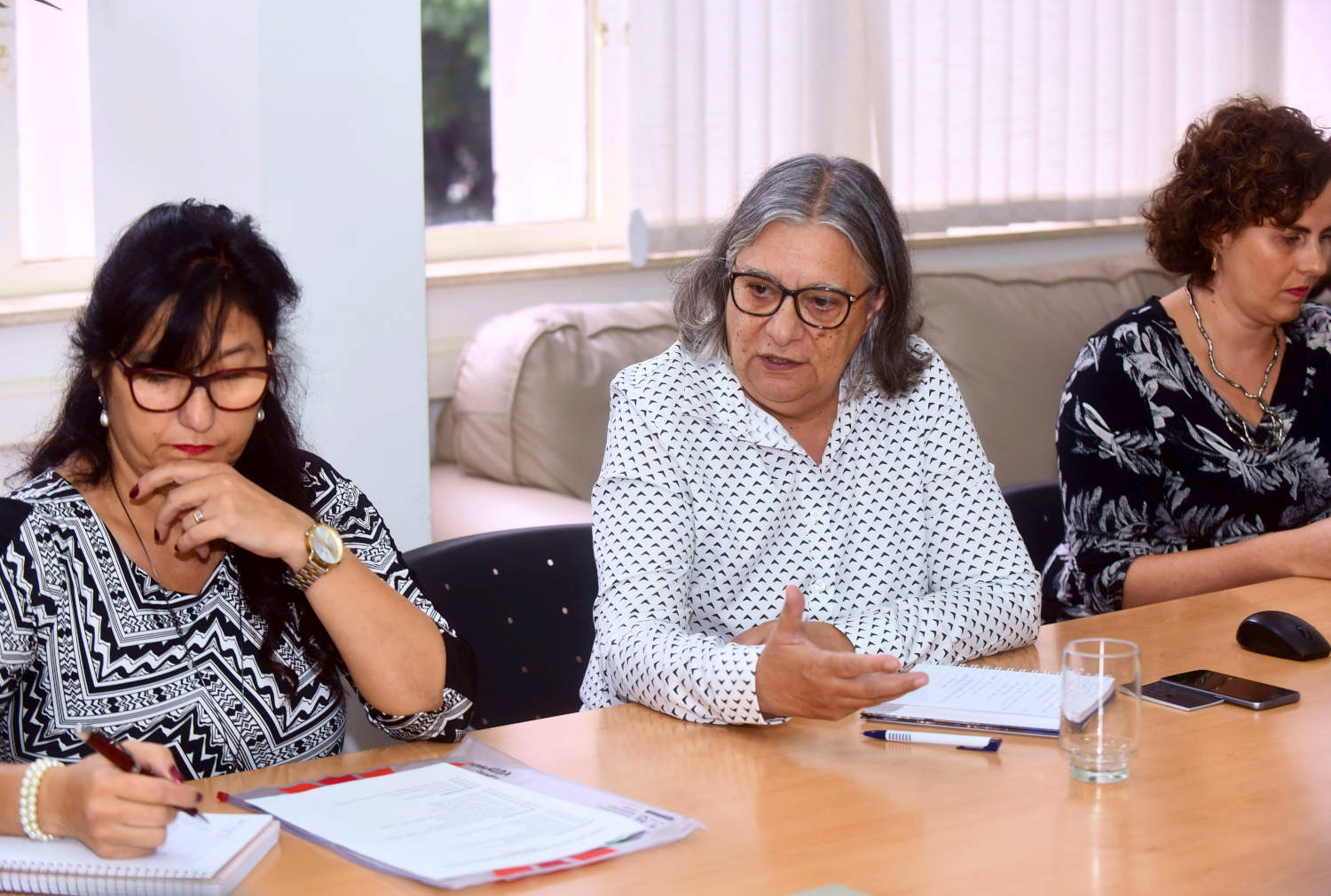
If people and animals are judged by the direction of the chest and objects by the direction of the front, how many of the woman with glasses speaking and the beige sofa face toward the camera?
2

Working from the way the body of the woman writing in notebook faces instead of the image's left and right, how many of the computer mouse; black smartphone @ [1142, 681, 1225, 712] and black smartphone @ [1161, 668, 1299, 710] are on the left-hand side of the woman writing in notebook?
3

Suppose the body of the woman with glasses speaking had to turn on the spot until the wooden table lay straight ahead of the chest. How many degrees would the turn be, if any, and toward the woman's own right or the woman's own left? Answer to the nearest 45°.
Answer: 0° — they already face it

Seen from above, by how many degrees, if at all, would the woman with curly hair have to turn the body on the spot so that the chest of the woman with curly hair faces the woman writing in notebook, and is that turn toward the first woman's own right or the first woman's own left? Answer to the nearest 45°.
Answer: approximately 90° to the first woman's own right
